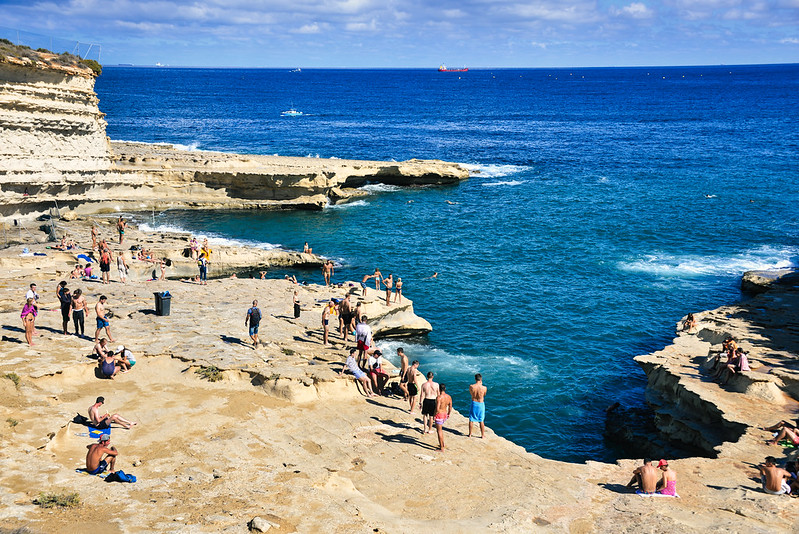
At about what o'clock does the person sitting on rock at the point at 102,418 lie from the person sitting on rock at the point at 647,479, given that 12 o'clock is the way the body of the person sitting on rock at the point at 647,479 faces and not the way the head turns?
the person sitting on rock at the point at 102,418 is roughly at 10 o'clock from the person sitting on rock at the point at 647,479.

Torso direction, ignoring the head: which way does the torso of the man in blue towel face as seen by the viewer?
away from the camera

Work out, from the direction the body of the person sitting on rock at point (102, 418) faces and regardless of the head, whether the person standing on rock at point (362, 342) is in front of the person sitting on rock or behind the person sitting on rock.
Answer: in front

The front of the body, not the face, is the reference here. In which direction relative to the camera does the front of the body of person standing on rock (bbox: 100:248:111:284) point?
away from the camera

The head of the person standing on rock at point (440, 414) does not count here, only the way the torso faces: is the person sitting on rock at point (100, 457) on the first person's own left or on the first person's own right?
on the first person's own left

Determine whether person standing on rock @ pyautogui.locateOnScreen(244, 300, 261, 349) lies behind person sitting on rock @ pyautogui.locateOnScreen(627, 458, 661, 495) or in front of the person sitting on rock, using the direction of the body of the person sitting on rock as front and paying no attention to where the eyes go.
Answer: in front

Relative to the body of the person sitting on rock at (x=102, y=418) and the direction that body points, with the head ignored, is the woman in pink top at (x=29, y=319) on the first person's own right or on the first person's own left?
on the first person's own left

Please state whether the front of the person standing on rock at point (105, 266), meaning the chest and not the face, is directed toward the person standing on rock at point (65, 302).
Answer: no

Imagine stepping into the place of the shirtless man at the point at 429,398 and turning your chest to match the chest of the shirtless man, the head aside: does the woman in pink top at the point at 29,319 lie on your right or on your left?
on your left

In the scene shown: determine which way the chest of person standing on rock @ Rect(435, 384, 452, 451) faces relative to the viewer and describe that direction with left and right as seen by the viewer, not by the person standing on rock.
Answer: facing away from the viewer
